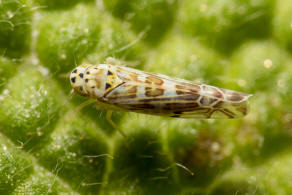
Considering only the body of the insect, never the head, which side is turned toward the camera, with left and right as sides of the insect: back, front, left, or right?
left
